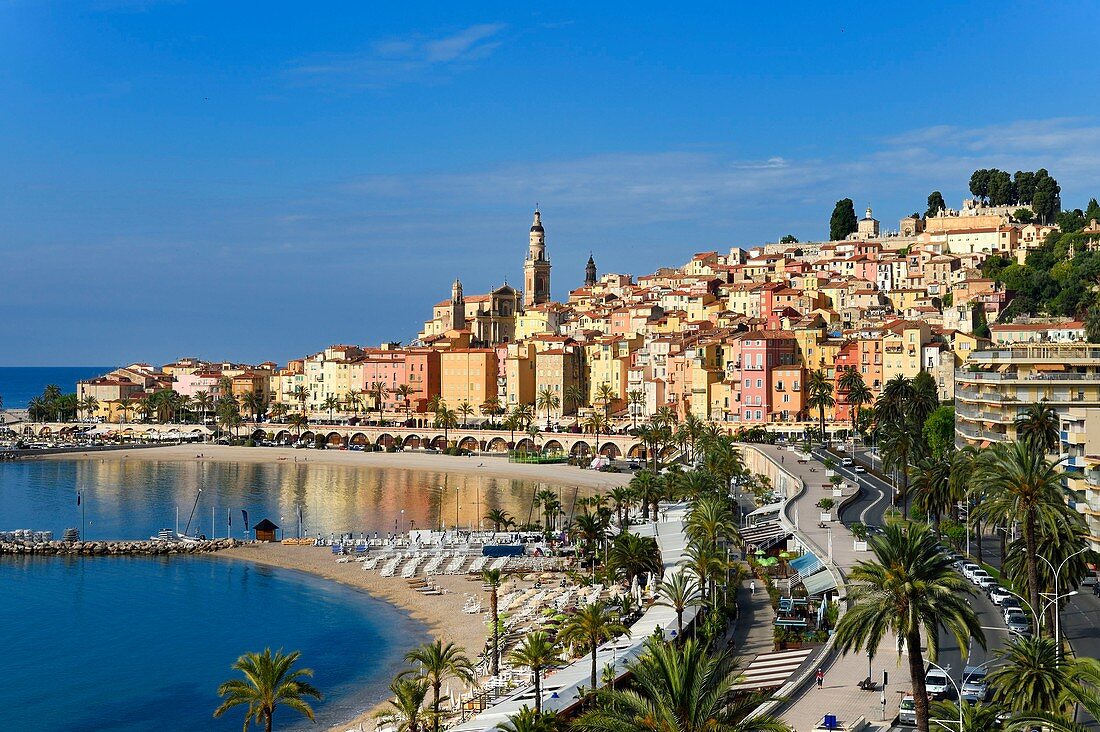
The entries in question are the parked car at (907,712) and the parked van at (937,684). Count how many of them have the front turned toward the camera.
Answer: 2

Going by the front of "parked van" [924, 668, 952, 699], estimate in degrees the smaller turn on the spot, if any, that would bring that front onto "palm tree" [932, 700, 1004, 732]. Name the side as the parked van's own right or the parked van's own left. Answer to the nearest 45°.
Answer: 0° — it already faces it

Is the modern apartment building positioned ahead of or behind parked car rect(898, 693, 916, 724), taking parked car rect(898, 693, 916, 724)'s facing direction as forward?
behind

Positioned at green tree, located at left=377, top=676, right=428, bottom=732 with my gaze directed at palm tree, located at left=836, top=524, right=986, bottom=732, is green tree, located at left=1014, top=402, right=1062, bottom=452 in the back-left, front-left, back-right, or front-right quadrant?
front-left

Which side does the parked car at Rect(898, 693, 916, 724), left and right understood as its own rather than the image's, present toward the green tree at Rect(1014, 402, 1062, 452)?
back

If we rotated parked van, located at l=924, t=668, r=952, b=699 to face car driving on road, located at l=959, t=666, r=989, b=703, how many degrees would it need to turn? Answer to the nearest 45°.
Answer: approximately 90° to its left

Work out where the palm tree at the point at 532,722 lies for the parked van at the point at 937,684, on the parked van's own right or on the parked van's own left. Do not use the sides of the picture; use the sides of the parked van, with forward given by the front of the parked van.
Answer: on the parked van's own right

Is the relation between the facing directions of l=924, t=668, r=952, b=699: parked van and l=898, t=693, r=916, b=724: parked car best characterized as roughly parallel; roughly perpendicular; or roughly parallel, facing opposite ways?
roughly parallel

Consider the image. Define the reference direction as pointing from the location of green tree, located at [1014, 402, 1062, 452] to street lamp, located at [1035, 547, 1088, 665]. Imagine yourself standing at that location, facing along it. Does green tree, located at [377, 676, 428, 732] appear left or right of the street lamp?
right

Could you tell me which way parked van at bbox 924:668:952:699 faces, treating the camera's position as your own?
facing the viewer

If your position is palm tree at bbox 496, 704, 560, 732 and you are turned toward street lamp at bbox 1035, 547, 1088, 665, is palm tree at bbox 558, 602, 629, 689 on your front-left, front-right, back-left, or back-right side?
front-left

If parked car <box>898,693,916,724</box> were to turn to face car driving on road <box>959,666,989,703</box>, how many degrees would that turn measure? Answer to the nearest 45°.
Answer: approximately 135° to its left

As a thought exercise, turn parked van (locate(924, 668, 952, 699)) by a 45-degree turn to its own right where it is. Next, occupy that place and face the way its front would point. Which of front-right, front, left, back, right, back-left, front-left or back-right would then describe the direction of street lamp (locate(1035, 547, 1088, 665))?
back

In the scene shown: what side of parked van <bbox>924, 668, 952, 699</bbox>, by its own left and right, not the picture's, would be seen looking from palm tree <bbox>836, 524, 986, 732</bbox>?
front

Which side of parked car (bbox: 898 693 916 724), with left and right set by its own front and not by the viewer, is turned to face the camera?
front

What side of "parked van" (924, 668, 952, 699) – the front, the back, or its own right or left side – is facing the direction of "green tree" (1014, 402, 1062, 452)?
back

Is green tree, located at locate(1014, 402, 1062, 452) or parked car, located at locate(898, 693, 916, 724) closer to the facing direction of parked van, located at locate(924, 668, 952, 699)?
the parked car

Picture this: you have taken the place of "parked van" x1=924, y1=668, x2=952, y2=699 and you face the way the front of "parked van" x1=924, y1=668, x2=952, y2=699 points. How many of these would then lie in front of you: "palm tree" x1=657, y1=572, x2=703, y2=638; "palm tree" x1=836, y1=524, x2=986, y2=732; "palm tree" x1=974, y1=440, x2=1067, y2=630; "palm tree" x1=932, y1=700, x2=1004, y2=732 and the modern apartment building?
2

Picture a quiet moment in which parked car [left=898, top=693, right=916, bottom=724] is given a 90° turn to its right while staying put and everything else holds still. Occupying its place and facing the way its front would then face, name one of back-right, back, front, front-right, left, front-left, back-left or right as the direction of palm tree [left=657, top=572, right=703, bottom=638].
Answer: front-right
